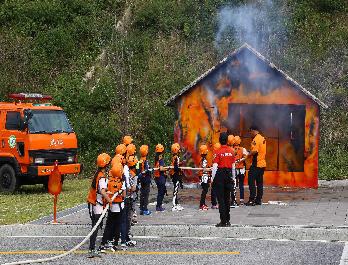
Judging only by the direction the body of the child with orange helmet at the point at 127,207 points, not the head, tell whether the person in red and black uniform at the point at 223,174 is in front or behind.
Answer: in front

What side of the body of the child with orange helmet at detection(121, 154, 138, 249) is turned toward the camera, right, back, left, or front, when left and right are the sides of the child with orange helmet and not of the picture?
right

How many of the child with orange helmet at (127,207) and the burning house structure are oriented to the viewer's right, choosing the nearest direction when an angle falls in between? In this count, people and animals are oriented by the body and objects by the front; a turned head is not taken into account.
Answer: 1

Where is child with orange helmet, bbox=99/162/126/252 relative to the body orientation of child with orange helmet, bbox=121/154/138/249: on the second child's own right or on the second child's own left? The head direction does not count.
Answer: on the second child's own right

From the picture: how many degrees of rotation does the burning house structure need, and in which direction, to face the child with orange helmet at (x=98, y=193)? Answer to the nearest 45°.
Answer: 0° — it already faces them

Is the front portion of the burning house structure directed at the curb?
yes

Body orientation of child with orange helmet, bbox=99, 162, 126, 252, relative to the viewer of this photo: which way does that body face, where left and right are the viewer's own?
facing away from the viewer and to the right of the viewer

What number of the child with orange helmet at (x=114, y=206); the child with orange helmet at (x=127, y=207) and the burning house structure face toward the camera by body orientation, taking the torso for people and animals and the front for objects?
1

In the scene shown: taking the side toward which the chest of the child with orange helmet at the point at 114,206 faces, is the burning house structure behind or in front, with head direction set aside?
in front

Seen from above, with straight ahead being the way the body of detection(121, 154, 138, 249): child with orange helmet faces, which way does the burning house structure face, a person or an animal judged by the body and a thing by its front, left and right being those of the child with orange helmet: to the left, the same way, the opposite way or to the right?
to the right

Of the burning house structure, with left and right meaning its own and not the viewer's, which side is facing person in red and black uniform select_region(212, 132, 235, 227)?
front

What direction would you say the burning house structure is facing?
toward the camera

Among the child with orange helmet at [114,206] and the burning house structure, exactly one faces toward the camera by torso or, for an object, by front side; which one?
the burning house structure
